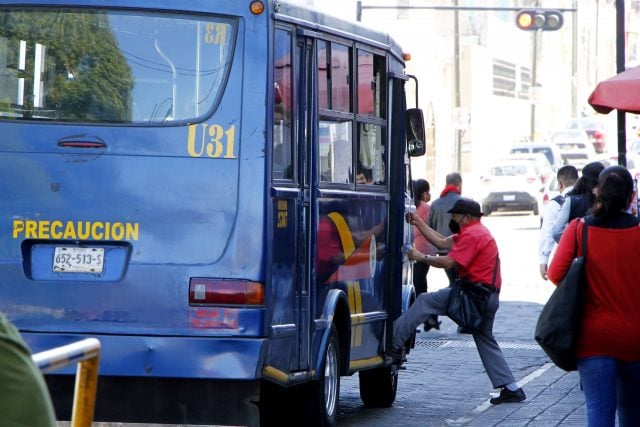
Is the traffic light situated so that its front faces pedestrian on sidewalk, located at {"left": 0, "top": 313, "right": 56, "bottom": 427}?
yes

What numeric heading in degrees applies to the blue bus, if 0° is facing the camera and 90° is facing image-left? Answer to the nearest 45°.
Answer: approximately 225°

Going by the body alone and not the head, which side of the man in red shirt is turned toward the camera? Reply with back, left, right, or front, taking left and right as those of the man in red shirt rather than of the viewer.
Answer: left

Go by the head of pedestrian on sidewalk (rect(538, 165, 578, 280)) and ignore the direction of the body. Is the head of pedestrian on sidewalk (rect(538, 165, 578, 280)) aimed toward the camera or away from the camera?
away from the camera

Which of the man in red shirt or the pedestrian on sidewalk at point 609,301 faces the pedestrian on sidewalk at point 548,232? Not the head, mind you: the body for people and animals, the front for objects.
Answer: the pedestrian on sidewalk at point 609,301

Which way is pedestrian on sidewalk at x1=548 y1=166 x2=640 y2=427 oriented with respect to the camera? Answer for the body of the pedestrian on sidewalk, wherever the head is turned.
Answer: away from the camera

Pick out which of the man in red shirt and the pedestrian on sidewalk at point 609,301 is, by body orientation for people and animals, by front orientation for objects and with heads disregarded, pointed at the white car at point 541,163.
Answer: the pedestrian on sidewalk

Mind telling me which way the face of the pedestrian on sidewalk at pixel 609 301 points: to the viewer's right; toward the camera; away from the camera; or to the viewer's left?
away from the camera
